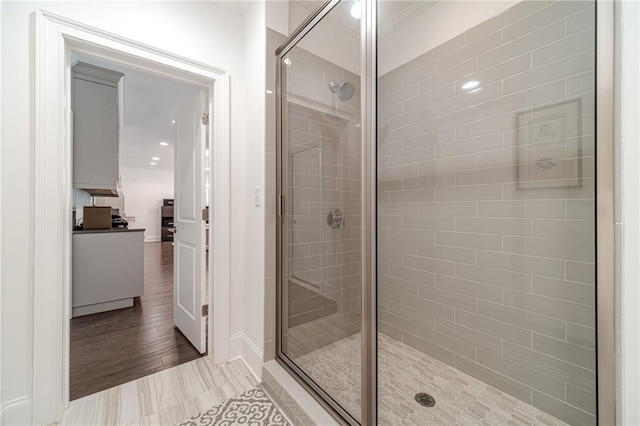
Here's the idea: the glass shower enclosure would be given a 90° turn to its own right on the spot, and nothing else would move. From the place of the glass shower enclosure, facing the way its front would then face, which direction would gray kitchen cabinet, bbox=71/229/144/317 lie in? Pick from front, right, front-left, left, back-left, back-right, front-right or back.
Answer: front-left

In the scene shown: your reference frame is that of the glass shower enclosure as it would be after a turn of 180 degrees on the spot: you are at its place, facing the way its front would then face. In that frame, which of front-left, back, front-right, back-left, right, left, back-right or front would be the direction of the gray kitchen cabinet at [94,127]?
back-left

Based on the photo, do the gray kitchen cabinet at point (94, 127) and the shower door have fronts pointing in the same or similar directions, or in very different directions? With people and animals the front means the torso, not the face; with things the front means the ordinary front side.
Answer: very different directions

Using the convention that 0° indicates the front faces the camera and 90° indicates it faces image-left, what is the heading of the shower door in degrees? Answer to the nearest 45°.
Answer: approximately 45°

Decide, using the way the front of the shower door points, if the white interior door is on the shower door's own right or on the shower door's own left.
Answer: on the shower door's own right

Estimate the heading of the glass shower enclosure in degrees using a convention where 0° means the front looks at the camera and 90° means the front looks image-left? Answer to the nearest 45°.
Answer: approximately 45°

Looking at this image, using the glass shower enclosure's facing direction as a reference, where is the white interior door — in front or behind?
in front

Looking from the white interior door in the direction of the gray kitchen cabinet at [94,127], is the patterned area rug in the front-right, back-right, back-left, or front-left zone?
back-left

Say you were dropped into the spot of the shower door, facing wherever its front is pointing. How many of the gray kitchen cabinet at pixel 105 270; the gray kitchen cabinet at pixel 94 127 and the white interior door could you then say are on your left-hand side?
0

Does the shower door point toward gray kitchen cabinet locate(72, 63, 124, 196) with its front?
no

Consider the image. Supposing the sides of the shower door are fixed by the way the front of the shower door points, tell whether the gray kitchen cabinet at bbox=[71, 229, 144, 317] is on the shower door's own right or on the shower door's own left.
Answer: on the shower door's own right
